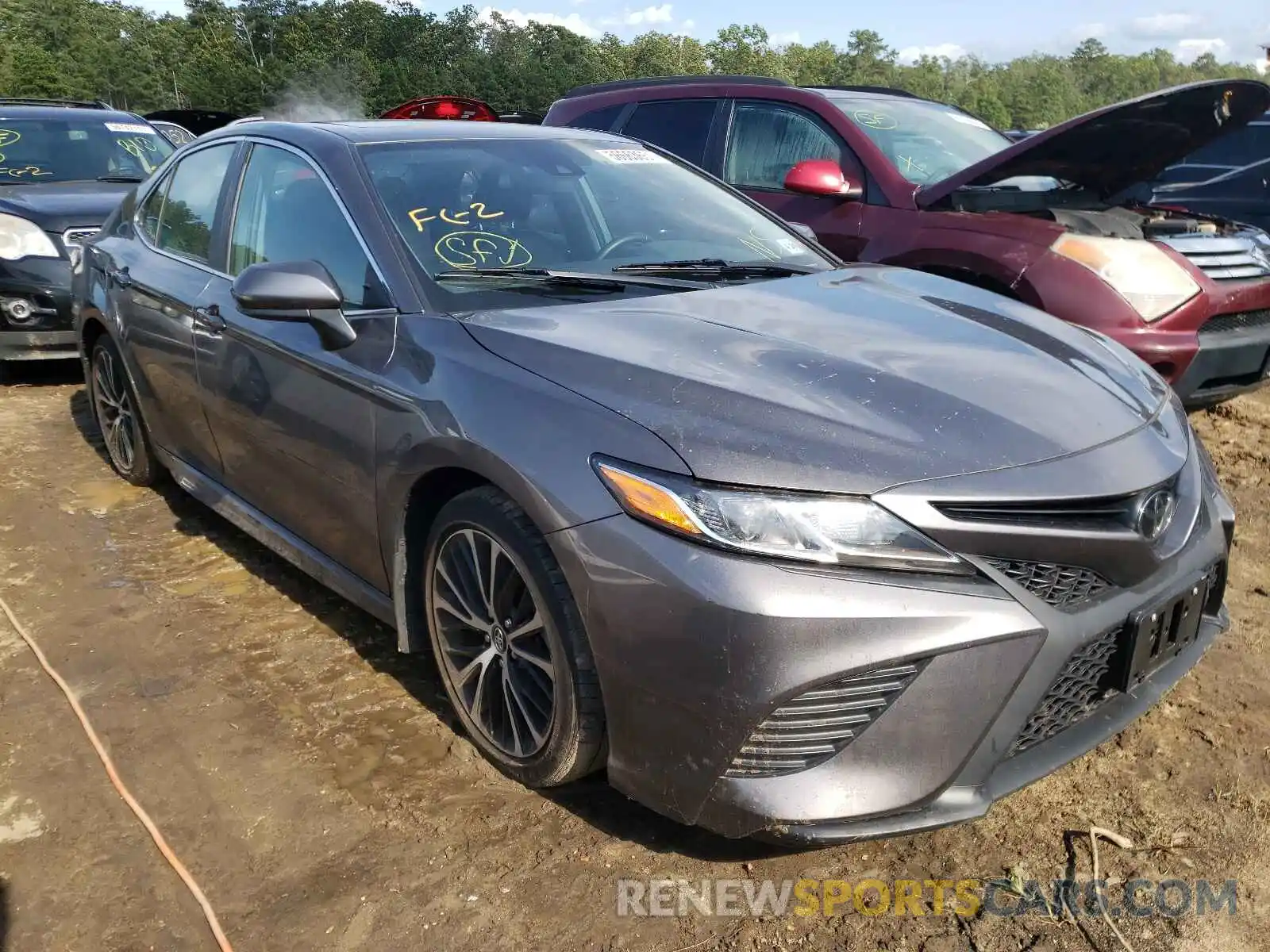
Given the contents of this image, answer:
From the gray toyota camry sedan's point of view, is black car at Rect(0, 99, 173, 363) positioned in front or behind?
behind

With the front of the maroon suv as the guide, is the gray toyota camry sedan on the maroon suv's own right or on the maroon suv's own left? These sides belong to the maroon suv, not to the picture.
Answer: on the maroon suv's own right

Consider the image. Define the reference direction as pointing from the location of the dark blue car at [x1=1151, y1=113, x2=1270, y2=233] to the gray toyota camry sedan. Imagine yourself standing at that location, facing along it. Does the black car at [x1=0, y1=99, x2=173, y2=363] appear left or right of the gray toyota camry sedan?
right

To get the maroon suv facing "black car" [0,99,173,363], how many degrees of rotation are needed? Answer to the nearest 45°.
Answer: approximately 135° to its right

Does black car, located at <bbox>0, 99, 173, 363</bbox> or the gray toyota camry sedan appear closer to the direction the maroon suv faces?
the gray toyota camry sedan

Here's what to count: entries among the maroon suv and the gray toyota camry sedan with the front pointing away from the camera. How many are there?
0

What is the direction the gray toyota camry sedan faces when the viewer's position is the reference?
facing the viewer and to the right of the viewer

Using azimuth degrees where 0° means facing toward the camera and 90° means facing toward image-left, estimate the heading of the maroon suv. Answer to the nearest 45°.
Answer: approximately 315°

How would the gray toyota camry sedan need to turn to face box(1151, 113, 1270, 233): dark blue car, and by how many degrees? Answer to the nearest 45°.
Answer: approximately 90° to its left

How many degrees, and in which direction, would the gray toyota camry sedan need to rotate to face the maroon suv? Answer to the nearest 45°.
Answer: approximately 90° to its left
